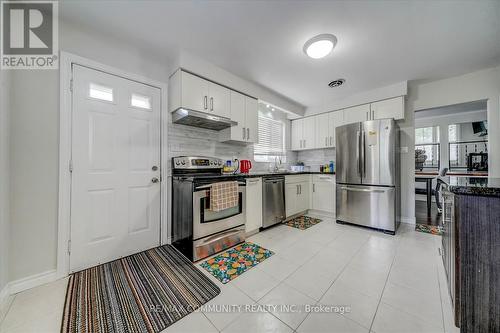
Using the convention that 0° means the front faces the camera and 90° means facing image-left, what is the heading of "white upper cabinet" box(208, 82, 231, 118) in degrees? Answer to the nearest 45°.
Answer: approximately 315°

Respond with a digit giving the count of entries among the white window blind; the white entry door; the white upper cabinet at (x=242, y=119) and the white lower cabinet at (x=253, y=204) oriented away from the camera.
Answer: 0

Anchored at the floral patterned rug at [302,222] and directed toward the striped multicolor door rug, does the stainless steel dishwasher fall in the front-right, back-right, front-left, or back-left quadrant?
front-right

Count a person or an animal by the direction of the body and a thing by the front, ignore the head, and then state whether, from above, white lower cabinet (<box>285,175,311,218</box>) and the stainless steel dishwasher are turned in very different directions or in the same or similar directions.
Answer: same or similar directions

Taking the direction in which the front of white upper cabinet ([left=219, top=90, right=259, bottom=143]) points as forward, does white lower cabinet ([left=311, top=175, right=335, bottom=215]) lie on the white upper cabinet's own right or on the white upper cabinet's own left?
on the white upper cabinet's own left

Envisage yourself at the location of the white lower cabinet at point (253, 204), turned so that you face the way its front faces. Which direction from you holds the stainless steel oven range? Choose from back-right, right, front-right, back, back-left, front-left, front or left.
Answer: right

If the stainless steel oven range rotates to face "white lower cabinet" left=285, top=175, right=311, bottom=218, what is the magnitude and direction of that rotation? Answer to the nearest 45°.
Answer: approximately 90° to its left

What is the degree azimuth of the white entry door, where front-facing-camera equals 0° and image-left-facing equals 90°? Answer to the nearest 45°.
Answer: approximately 315°

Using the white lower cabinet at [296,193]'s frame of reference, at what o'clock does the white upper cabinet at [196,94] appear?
The white upper cabinet is roughly at 3 o'clock from the white lower cabinet.

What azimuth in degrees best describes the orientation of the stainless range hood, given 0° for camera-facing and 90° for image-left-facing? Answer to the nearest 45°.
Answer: approximately 315°

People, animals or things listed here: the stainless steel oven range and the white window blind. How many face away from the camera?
0

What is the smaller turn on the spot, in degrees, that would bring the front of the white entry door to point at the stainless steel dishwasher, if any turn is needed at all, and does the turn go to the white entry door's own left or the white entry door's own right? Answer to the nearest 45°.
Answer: approximately 45° to the white entry door's own left

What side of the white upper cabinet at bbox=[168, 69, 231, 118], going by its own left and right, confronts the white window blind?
left

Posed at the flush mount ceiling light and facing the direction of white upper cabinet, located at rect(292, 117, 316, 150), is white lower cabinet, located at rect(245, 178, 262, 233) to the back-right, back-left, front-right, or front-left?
front-left

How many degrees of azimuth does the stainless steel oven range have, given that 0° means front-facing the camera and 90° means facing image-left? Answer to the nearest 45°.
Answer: approximately 315°

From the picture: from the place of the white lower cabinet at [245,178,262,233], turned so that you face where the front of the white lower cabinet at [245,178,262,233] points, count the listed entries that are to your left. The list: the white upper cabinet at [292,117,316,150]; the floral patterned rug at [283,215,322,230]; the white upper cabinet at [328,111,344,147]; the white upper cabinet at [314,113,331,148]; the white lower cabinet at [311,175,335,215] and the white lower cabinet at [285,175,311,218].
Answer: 6

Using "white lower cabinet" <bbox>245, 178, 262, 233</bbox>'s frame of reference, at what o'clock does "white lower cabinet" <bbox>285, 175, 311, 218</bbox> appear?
"white lower cabinet" <bbox>285, 175, 311, 218</bbox> is roughly at 9 o'clock from "white lower cabinet" <bbox>245, 178, 262, 233</bbox>.

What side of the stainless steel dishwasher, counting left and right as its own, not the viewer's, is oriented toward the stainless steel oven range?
right
